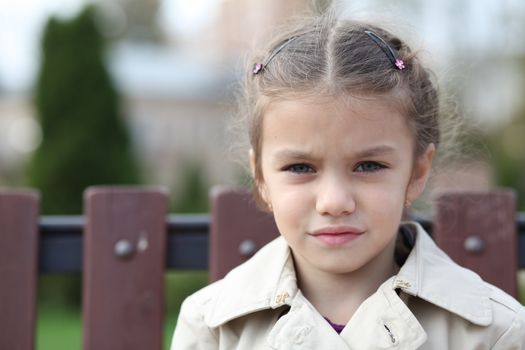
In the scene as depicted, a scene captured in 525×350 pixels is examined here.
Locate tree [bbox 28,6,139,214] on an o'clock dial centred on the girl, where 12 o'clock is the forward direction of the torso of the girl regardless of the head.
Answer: The tree is roughly at 5 o'clock from the girl.

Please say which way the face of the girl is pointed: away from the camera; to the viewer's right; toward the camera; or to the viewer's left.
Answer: toward the camera

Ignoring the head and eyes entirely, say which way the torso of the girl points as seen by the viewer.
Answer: toward the camera
